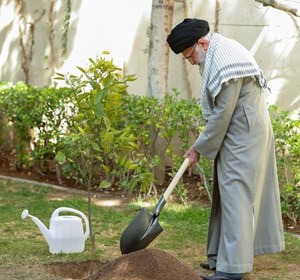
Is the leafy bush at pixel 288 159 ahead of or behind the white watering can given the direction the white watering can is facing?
behind

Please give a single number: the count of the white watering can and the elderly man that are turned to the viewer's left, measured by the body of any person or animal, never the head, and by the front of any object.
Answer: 2

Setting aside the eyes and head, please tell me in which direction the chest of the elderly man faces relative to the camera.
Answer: to the viewer's left

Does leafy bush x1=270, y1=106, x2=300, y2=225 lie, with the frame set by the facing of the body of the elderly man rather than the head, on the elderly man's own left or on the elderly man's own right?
on the elderly man's own right

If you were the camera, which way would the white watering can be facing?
facing to the left of the viewer

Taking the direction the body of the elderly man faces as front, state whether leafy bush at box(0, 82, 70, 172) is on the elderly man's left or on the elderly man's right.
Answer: on the elderly man's right
